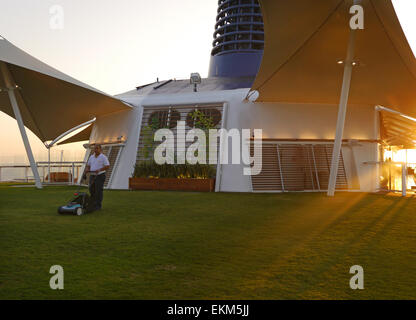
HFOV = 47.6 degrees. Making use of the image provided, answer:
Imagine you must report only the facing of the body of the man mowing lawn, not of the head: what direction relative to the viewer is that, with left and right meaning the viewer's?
facing the viewer and to the left of the viewer

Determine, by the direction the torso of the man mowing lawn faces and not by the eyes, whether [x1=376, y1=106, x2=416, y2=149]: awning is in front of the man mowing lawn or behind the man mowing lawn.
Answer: behind

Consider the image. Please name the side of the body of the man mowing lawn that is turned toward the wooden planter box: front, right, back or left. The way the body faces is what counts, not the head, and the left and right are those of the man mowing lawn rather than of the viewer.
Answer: back

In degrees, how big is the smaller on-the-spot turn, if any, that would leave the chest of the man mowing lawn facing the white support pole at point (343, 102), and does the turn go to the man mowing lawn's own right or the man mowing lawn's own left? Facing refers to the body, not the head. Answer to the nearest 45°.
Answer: approximately 135° to the man mowing lawn's own left

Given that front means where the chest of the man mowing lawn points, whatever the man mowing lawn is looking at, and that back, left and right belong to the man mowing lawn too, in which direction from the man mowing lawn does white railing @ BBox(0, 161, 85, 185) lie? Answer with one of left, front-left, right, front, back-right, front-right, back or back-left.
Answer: back-right

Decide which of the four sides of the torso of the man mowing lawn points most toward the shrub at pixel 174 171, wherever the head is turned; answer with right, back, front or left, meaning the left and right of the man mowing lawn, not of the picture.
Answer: back

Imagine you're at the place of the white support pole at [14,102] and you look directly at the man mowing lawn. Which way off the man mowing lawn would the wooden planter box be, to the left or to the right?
left

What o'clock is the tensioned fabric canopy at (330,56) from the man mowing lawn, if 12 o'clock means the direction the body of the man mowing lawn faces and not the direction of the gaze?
The tensioned fabric canopy is roughly at 7 o'clock from the man mowing lawn.
